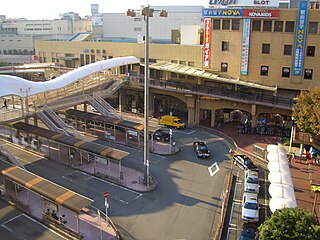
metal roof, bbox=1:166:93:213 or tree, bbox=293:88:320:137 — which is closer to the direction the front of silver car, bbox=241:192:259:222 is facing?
the metal roof

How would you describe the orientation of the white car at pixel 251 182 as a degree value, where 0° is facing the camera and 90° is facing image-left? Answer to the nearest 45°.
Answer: approximately 0°

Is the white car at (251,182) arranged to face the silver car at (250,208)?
yes

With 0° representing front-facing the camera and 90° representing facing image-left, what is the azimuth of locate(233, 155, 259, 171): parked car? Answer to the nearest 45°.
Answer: approximately 315°

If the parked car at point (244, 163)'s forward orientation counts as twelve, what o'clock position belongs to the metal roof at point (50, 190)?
The metal roof is roughly at 3 o'clock from the parked car.

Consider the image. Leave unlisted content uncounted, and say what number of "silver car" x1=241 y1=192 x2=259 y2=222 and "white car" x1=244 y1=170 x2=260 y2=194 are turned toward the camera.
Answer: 2

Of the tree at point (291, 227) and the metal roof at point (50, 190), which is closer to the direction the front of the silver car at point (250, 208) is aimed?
the tree

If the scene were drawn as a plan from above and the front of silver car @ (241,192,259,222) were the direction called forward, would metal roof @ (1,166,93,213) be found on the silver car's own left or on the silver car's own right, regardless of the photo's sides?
on the silver car's own right
